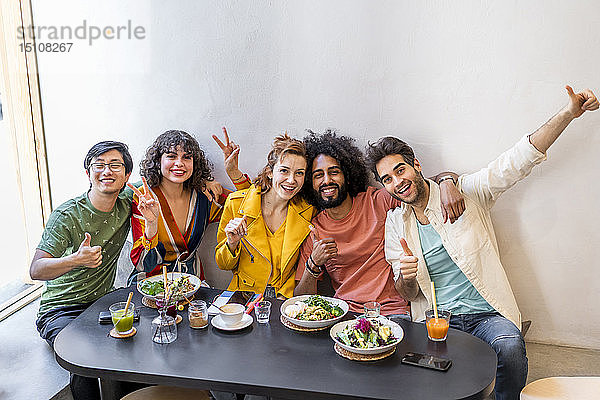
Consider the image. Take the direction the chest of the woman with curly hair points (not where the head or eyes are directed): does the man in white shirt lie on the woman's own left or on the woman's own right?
on the woman's own left

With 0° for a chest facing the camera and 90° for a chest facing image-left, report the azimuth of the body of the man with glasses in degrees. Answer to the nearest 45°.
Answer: approximately 315°

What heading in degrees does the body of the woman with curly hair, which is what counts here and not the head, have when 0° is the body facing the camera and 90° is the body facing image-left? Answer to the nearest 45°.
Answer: approximately 0°

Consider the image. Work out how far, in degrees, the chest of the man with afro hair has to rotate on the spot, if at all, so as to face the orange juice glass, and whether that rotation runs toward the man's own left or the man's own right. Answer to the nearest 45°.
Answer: approximately 45° to the man's own left

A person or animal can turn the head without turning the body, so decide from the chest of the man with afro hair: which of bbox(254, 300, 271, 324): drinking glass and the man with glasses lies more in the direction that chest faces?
the drinking glass

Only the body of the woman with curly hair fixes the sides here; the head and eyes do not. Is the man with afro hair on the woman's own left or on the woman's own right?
on the woman's own left

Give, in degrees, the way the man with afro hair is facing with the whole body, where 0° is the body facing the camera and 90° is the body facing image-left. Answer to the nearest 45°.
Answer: approximately 0°

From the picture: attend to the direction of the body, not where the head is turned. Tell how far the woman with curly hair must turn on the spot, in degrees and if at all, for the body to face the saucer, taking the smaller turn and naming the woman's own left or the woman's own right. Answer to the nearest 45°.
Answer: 0° — they already face it

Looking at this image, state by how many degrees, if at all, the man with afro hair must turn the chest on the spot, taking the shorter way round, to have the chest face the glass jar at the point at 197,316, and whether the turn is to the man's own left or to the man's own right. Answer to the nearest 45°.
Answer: approximately 45° to the man's own right

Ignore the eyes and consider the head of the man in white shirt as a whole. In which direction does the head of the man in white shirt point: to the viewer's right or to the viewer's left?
to the viewer's left
